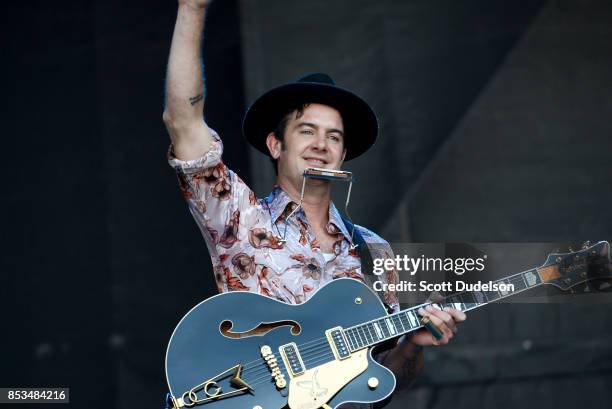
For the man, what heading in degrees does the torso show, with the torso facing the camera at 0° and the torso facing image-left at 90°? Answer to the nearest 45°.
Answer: approximately 315°

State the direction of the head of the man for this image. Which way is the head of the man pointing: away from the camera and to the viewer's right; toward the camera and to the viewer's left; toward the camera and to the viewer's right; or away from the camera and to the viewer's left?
toward the camera and to the viewer's right
